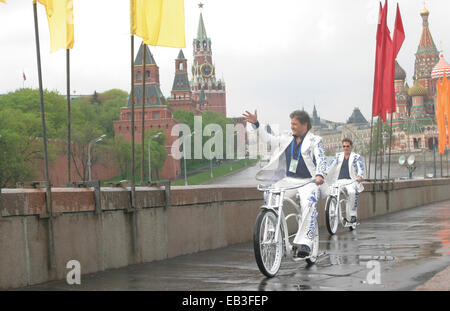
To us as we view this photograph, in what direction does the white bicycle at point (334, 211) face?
facing the viewer and to the left of the viewer

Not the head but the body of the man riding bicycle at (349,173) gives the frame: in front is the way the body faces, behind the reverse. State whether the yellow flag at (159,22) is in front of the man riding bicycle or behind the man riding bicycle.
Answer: in front

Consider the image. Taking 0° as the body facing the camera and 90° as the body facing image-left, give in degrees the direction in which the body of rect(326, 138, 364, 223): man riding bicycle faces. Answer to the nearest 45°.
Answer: approximately 45°

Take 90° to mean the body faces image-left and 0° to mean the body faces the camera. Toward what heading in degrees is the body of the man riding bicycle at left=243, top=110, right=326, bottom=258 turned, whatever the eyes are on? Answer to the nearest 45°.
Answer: approximately 45°

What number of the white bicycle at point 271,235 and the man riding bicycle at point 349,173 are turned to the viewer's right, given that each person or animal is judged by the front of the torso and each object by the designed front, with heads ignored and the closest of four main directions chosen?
0

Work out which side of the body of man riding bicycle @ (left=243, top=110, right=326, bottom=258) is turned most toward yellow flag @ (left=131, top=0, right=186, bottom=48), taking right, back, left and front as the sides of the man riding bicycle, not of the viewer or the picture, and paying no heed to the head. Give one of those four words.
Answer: right

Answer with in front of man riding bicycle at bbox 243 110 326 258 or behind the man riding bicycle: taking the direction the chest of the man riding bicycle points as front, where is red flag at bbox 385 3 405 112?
behind

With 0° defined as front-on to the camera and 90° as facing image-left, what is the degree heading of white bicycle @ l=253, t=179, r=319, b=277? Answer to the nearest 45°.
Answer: approximately 45°
